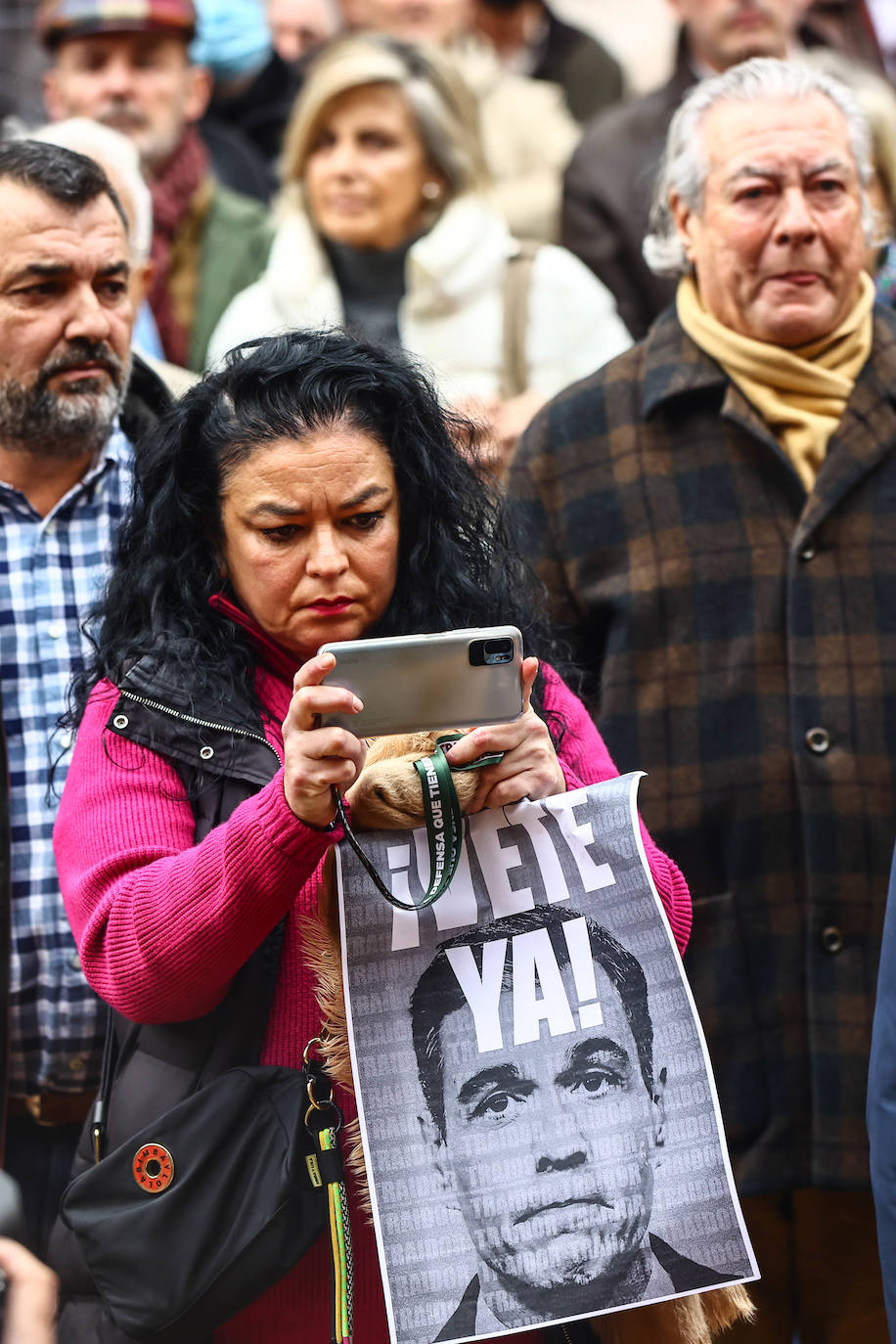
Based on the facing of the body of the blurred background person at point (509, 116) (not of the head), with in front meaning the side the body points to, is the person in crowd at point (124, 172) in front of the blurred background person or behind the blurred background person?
in front

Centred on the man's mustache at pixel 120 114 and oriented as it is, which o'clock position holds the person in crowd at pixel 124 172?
The person in crowd is roughly at 12 o'clock from the man's mustache.

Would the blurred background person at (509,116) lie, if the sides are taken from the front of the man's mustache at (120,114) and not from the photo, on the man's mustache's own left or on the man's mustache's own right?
on the man's mustache's own left

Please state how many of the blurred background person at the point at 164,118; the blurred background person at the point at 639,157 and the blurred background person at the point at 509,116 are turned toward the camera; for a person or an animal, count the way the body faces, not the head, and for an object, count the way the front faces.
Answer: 3

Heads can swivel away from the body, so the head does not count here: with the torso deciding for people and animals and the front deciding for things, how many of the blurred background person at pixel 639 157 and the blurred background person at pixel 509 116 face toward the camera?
2

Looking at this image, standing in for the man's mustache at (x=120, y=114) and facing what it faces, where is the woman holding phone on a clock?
The woman holding phone is roughly at 12 o'clock from the man's mustache.

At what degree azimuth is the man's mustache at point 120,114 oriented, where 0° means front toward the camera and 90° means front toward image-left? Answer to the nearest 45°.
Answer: approximately 0°

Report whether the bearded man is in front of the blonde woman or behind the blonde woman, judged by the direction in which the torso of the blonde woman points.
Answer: in front

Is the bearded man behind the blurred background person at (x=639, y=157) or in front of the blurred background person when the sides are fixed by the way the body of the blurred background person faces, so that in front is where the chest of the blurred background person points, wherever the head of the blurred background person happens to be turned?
in front

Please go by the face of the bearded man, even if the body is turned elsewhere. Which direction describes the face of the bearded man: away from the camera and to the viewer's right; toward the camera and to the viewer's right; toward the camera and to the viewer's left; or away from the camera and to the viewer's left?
toward the camera and to the viewer's right

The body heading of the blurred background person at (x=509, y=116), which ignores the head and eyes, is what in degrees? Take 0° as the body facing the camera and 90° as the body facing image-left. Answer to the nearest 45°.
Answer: approximately 0°
